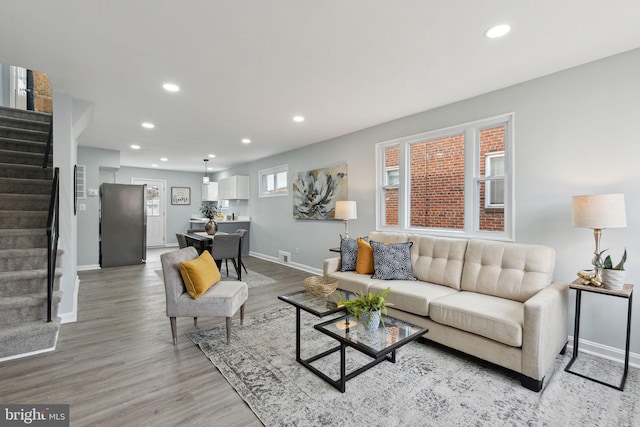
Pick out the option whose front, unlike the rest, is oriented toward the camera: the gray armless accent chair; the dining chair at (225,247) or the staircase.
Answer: the staircase

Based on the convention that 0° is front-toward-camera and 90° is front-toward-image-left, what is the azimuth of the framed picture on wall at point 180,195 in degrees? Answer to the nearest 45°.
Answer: approximately 0°

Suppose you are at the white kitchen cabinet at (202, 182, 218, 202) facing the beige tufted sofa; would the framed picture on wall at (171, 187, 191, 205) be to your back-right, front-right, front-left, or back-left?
back-right

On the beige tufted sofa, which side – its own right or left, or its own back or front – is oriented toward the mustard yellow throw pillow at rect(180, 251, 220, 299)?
front

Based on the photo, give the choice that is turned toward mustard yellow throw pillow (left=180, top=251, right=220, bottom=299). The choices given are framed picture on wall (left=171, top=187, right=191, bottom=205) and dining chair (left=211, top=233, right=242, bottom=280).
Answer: the framed picture on wall

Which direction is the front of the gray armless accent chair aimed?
to the viewer's right

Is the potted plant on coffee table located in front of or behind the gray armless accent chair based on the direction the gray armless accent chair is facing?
in front

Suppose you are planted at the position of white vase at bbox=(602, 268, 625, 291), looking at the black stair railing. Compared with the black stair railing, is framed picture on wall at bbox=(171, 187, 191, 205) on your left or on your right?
right
